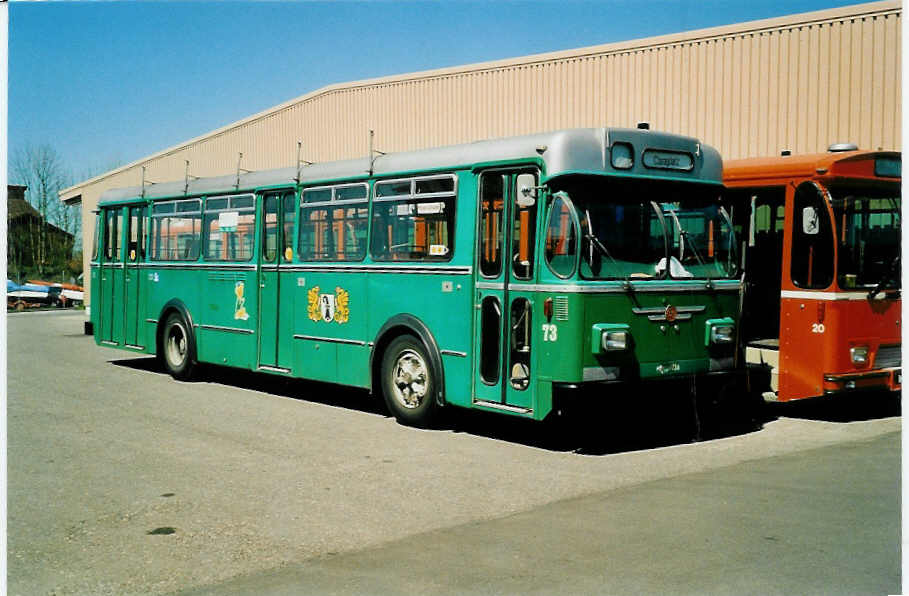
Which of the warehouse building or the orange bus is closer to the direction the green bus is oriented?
the orange bus

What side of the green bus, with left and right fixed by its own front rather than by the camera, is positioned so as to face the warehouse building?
left

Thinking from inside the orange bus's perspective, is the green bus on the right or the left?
on its right

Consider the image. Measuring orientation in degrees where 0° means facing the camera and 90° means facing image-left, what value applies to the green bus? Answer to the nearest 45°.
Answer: approximately 315°

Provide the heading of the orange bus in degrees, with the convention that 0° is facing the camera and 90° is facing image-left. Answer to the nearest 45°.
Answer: approximately 315°

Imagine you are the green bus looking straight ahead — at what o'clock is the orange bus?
The orange bus is roughly at 10 o'clock from the green bus.
